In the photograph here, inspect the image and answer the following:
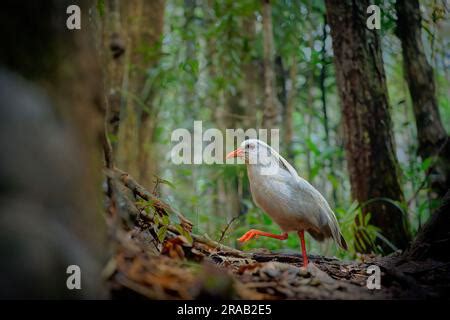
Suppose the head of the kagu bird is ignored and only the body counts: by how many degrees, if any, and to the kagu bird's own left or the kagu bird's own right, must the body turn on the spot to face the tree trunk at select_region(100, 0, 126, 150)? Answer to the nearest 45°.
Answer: approximately 45° to the kagu bird's own right

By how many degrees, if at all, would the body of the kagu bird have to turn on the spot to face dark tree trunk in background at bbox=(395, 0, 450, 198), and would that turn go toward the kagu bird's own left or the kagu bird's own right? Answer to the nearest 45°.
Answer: approximately 135° to the kagu bird's own right

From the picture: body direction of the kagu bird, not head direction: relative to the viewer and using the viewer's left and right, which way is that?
facing to the left of the viewer

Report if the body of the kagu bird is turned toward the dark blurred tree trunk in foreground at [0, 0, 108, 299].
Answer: no

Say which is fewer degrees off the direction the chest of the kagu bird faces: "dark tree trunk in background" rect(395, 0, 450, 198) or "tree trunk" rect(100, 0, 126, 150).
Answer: the tree trunk

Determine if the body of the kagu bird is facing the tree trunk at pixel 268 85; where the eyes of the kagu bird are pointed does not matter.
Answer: no

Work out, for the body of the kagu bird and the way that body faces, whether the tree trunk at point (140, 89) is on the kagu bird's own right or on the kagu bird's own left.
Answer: on the kagu bird's own right

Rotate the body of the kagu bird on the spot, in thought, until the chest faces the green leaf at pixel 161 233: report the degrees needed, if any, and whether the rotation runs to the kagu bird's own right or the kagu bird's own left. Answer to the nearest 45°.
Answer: approximately 45° to the kagu bird's own left

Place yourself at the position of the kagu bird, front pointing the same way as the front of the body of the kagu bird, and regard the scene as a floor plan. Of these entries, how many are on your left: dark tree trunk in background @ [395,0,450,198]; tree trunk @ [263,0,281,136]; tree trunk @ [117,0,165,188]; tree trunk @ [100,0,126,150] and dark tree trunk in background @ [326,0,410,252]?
0

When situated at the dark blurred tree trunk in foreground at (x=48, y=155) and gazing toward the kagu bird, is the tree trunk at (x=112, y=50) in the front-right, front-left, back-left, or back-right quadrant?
front-left
